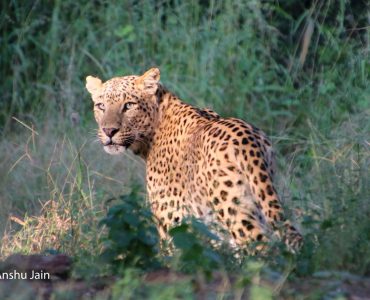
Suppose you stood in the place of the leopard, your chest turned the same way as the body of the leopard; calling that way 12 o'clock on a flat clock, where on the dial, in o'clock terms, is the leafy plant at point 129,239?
The leafy plant is roughly at 8 o'clock from the leopard.

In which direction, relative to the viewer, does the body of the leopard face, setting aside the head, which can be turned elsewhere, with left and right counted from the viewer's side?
facing away from the viewer and to the left of the viewer

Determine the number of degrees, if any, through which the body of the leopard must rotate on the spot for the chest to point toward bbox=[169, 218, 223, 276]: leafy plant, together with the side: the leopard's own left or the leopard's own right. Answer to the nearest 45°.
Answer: approximately 135° to the leopard's own left
